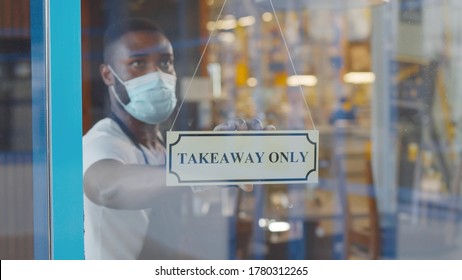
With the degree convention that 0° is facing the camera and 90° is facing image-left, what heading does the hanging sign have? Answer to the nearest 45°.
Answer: approximately 0°

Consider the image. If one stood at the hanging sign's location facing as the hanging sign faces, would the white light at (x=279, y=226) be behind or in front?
behind

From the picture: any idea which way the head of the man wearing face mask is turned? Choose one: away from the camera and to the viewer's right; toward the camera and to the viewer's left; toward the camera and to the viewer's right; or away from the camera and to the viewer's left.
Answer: toward the camera and to the viewer's right

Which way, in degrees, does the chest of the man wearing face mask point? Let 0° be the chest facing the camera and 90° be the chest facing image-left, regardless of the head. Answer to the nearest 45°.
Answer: approximately 315°

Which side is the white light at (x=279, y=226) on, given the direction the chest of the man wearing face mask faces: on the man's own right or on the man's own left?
on the man's own left

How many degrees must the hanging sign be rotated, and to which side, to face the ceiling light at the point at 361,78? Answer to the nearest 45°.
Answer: approximately 180°
